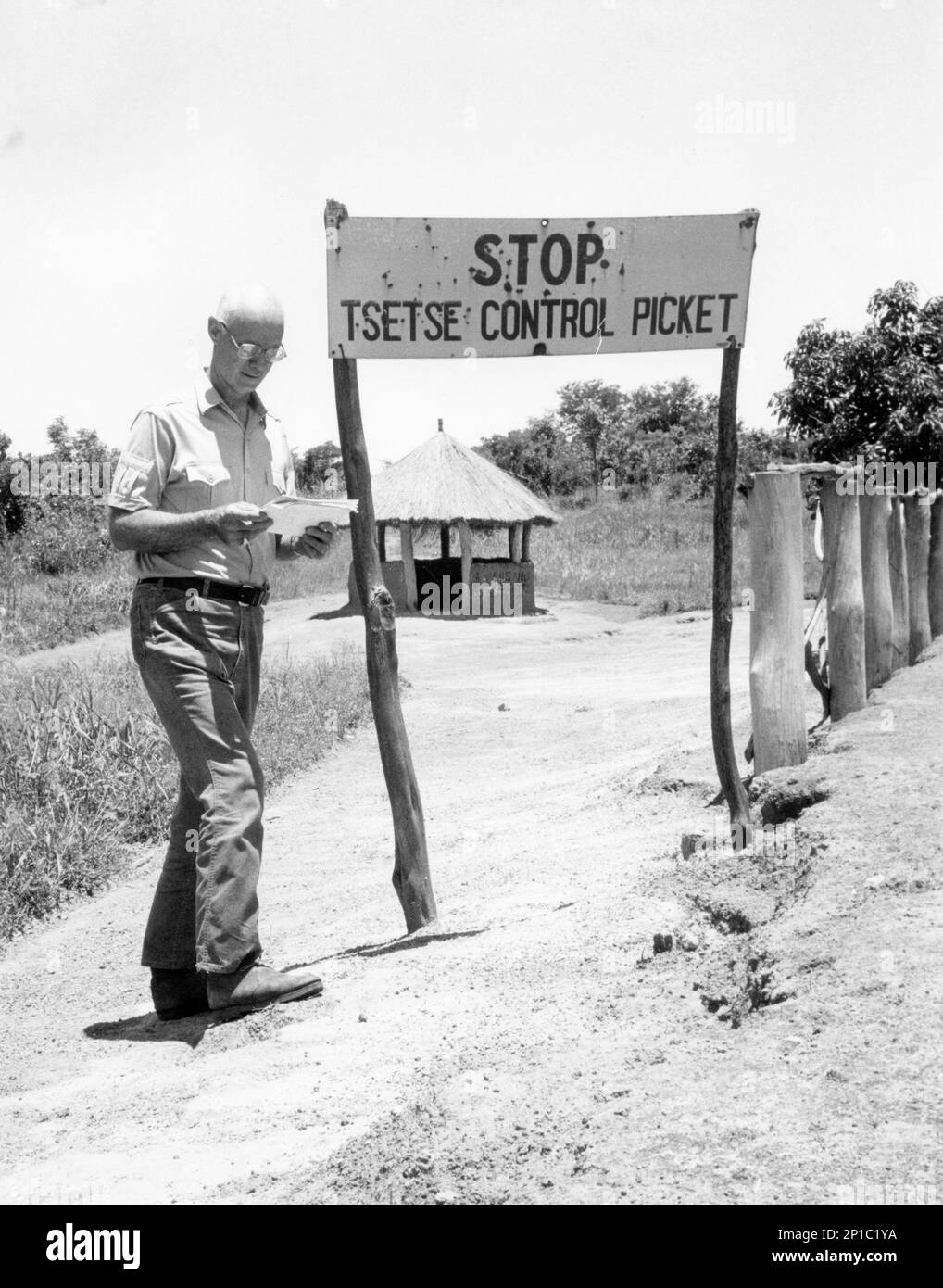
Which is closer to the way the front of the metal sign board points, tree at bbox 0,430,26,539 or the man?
the man

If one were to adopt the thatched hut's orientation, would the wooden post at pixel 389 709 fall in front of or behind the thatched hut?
in front

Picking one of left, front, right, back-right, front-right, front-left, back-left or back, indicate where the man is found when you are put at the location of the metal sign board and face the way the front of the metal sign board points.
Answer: front-right

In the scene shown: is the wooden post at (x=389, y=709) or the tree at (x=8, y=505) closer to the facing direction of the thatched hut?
the wooden post

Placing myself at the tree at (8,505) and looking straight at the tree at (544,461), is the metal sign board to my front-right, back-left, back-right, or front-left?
back-right

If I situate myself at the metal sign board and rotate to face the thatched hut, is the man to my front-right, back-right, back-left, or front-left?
back-left

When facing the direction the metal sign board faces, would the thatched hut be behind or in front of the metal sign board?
behind

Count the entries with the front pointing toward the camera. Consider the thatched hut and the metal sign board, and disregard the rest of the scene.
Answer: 2

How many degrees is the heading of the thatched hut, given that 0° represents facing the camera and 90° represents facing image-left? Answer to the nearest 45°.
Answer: approximately 0°

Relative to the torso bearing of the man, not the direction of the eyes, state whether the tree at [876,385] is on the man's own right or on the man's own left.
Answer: on the man's own left
